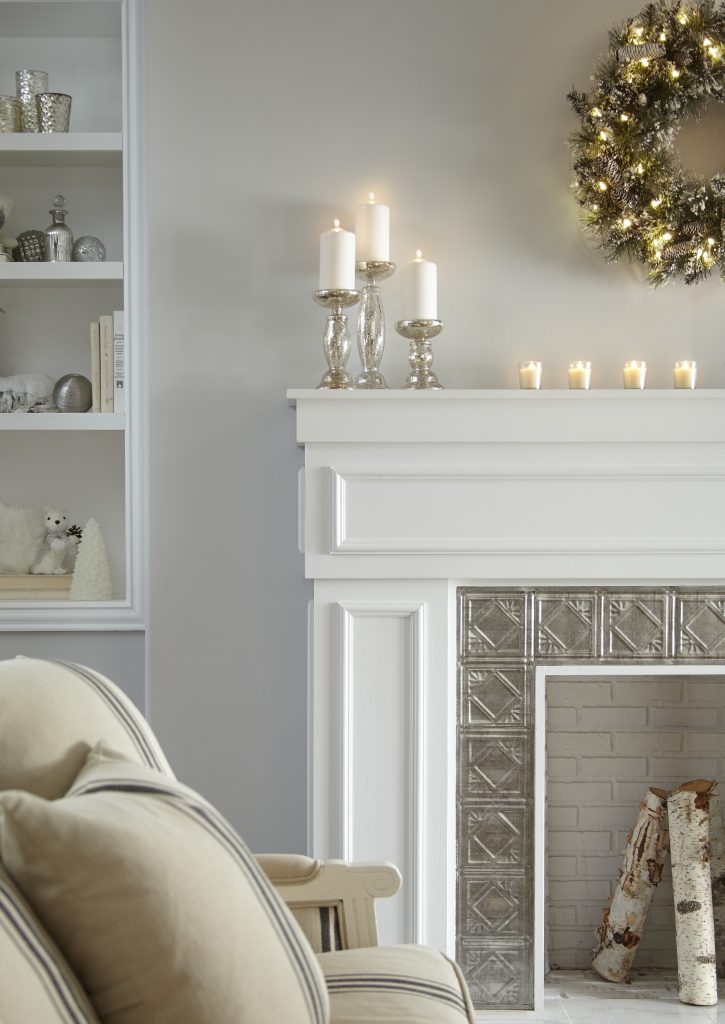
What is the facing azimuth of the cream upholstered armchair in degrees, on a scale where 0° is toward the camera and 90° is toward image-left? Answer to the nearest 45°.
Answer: approximately 315°

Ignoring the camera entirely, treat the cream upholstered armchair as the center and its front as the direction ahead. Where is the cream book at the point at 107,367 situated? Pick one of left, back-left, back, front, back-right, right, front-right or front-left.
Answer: back-left

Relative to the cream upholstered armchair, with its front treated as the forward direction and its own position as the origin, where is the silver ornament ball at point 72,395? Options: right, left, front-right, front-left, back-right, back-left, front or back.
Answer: back-left

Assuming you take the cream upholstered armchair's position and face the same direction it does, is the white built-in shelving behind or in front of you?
behind

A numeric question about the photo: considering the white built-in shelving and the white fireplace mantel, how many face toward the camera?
2

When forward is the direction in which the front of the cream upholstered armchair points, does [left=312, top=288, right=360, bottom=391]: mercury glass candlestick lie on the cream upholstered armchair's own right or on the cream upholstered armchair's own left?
on the cream upholstered armchair's own left

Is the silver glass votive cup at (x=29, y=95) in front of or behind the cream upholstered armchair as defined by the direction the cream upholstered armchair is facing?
behind
